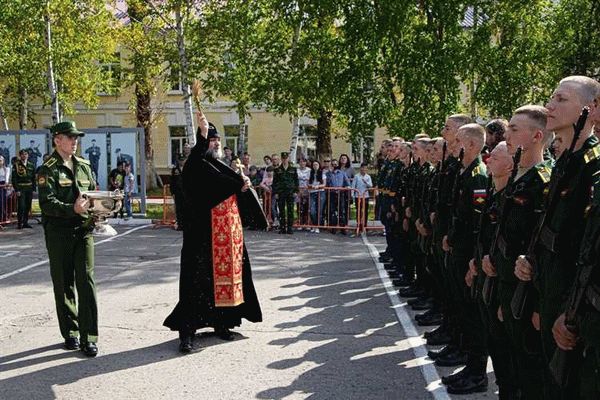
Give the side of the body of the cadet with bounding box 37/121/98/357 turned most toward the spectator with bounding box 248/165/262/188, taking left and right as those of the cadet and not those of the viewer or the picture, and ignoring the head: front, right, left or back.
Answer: left

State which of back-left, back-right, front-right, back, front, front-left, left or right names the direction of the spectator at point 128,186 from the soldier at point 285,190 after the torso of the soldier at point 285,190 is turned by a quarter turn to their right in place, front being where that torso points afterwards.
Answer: front-right

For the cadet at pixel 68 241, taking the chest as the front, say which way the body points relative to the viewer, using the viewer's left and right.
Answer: facing the viewer and to the right of the viewer

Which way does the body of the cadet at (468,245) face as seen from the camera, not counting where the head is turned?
to the viewer's left

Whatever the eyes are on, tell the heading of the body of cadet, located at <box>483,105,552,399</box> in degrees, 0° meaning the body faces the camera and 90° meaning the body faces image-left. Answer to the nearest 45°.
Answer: approximately 90°

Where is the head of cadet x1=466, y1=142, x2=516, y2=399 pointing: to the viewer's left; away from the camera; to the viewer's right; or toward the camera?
to the viewer's left

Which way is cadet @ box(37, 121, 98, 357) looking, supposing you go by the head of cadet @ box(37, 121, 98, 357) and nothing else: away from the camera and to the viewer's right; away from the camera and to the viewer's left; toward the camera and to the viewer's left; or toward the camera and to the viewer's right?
toward the camera and to the viewer's right

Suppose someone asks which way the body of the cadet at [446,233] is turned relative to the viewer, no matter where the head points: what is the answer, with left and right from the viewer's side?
facing to the left of the viewer

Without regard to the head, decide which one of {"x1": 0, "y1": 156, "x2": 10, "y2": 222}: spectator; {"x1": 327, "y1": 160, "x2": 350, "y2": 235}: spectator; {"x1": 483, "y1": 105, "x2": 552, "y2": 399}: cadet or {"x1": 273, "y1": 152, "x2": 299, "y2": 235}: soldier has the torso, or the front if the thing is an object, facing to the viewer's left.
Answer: the cadet

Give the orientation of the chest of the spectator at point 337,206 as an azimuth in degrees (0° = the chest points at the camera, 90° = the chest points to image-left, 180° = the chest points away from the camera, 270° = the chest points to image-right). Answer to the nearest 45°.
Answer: approximately 0°

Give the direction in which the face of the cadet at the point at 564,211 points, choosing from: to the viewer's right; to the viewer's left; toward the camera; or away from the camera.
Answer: to the viewer's left

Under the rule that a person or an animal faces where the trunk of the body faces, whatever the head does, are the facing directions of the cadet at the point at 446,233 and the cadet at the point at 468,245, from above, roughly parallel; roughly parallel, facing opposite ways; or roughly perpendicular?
roughly parallel

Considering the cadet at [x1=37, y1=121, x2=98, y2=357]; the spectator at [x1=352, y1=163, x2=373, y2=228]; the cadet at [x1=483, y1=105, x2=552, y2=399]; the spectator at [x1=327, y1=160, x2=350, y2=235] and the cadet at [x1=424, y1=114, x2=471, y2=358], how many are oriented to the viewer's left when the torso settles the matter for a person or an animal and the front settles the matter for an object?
2

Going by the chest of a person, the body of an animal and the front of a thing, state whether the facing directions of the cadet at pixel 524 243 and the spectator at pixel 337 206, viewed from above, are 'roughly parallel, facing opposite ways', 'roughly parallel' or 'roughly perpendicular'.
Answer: roughly perpendicular

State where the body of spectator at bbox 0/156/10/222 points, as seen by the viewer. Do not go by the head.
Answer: toward the camera

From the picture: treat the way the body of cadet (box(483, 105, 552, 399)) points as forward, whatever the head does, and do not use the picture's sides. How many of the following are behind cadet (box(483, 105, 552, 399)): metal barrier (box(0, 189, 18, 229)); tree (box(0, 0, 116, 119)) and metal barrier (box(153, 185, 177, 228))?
0

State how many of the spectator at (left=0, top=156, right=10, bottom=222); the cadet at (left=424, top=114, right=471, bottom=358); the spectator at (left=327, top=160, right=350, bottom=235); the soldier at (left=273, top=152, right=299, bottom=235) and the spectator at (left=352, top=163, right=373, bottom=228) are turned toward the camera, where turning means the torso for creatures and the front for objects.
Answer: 4

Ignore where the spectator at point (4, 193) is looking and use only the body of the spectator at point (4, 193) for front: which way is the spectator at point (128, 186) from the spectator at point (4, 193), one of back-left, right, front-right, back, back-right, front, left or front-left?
left

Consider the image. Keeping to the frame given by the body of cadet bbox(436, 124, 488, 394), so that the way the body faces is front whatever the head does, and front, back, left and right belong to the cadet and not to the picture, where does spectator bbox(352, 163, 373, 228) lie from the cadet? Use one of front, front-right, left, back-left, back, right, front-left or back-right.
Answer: right

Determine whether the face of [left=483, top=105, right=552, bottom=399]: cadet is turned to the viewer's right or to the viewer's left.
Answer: to the viewer's left

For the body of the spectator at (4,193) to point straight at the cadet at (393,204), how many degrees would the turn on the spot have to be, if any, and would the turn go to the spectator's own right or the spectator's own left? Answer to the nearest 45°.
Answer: approximately 45° to the spectator's own left

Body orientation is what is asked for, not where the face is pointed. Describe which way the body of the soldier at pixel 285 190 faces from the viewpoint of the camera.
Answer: toward the camera
